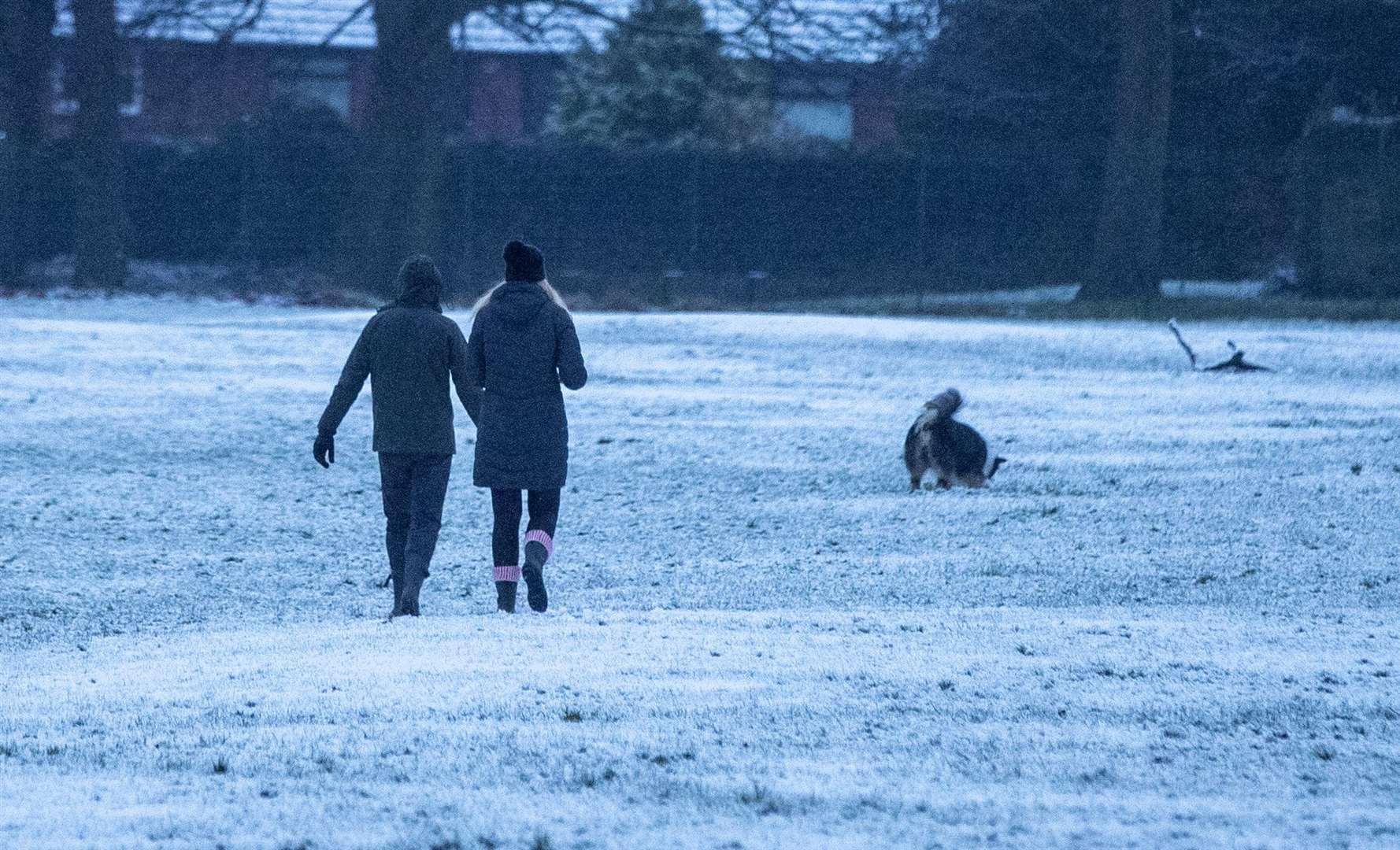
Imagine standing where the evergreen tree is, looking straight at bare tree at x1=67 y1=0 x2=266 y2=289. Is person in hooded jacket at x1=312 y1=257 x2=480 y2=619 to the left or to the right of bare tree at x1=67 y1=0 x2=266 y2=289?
left

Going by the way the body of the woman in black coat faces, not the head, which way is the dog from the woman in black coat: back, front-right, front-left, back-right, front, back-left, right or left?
front-right

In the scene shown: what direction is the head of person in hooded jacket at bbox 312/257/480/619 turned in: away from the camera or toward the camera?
away from the camera

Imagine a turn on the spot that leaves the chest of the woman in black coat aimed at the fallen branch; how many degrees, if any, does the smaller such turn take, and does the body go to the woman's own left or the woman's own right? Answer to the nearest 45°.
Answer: approximately 45° to the woman's own right

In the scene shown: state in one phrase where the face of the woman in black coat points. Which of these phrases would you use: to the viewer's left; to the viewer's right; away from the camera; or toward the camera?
away from the camera

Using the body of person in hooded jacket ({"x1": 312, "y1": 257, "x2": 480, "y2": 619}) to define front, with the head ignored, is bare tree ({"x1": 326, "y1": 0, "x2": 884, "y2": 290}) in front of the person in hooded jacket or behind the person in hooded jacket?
in front

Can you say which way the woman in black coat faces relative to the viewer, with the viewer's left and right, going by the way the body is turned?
facing away from the viewer

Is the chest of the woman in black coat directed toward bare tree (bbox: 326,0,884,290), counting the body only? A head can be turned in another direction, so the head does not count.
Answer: yes

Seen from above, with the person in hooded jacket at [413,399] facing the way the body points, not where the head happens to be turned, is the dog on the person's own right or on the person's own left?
on the person's own right

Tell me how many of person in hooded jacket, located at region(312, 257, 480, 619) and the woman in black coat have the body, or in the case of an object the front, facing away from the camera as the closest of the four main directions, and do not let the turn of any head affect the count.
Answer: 2

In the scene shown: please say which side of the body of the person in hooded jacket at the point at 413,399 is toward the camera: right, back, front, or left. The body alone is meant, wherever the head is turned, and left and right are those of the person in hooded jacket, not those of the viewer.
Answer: back
